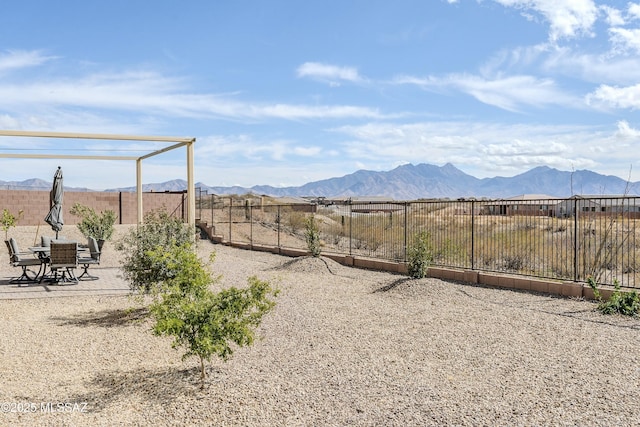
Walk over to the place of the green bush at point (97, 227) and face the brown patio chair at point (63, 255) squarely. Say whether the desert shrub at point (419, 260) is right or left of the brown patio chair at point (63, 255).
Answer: left

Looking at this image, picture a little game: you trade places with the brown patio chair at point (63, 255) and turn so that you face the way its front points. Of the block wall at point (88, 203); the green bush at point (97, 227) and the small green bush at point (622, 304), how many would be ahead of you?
2

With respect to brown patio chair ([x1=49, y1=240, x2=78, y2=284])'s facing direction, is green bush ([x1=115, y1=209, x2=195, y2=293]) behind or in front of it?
behind

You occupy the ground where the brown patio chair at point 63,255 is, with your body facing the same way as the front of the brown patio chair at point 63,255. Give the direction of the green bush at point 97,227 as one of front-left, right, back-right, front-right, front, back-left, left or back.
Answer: front

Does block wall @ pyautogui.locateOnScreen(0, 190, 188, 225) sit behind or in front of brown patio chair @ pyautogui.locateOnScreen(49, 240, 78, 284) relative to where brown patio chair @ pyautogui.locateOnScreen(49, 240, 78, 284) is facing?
in front

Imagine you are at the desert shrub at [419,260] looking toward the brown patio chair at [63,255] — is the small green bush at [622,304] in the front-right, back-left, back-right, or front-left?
back-left

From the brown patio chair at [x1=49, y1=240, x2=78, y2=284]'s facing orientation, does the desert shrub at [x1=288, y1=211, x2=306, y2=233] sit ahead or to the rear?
ahead

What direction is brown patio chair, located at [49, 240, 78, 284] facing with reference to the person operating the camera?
facing away from the viewer

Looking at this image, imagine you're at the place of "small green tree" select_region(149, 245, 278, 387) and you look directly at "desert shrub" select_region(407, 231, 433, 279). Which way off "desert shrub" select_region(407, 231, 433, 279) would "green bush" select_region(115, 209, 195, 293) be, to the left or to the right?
left

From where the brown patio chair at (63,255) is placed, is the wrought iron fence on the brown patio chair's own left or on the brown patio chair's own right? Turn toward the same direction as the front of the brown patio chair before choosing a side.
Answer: on the brown patio chair's own right

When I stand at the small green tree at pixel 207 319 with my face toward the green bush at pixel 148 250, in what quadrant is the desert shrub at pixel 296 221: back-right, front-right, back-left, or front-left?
front-right

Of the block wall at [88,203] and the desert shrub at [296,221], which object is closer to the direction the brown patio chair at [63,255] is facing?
the block wall

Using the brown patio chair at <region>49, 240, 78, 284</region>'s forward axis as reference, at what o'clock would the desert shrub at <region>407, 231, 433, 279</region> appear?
The desert shrub is roughly at 4 o'clock from the brown patio chair.

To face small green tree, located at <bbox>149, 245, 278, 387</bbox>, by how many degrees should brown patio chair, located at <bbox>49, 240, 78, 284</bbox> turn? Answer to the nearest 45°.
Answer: approximately 180°

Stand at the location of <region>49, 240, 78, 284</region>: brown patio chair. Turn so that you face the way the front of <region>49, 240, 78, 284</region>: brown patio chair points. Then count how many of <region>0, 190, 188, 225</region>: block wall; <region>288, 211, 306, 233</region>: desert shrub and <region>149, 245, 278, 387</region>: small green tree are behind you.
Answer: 1

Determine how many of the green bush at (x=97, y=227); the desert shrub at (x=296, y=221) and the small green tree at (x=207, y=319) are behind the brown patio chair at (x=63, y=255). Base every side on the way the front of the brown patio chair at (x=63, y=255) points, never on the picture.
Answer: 1

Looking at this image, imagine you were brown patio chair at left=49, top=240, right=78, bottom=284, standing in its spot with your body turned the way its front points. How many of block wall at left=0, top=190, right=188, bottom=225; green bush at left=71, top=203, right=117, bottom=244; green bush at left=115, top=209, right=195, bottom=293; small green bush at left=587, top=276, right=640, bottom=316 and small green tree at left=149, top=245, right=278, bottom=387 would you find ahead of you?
2
